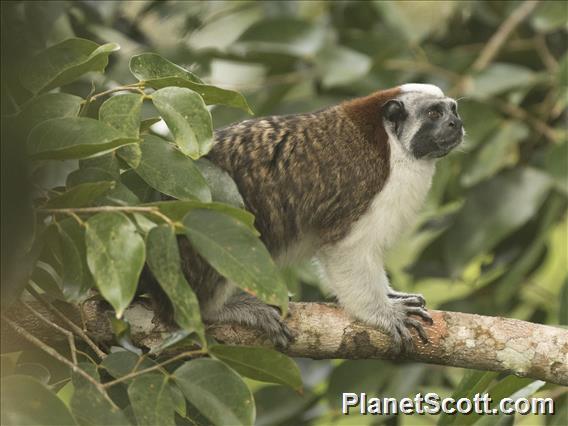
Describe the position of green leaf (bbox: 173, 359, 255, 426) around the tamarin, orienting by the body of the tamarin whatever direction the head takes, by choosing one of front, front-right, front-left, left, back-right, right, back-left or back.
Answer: right

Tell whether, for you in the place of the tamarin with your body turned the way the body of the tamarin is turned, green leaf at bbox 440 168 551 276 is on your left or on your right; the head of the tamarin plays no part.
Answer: on your left

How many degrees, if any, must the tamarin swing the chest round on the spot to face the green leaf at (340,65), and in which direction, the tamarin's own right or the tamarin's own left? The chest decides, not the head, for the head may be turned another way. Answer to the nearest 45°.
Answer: approximately 90° to the tamarin's own left

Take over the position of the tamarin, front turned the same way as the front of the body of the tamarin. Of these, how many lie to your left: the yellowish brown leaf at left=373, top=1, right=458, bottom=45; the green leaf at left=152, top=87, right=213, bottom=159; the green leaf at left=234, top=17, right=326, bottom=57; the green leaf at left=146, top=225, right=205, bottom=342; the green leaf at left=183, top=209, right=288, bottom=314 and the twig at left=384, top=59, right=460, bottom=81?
3

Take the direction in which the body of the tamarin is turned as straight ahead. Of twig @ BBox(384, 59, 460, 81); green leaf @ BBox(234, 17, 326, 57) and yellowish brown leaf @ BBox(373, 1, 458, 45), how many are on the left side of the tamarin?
3

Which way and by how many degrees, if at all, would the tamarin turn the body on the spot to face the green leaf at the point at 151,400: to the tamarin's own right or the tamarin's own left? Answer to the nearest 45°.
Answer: approximately 90° to the tamarin's own right

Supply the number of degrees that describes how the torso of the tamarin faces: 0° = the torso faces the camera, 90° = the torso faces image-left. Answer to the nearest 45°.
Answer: approximately 270°

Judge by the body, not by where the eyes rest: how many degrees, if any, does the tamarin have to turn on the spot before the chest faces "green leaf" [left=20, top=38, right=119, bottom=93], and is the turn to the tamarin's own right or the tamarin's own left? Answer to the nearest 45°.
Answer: approximately 135° to the tamarin's own right

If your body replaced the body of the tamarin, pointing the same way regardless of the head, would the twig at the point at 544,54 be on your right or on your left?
on your left
